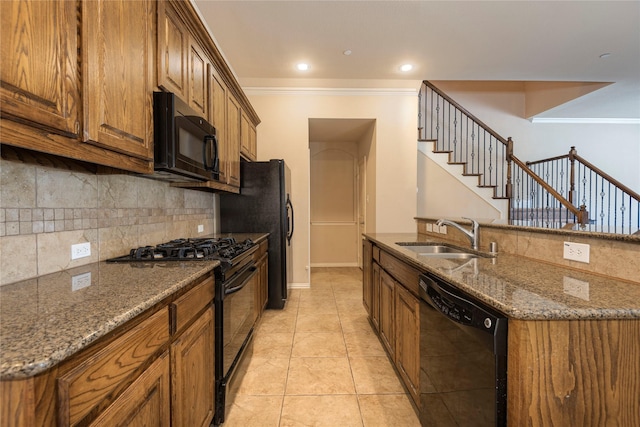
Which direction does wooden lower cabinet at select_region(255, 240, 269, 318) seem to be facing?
to the viewer's right

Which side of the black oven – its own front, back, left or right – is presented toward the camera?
right

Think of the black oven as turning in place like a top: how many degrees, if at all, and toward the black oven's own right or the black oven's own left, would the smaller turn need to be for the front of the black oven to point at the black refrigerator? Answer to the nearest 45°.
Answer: approximately 90° to the black oven's own left

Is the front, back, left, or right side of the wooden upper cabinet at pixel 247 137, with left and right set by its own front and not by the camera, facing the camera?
right

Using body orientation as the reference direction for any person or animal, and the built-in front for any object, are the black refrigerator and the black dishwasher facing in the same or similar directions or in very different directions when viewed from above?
very different directions

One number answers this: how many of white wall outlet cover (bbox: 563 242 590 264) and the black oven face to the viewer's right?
1

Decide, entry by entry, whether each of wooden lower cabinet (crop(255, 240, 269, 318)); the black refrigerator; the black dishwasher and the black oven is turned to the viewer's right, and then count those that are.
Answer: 3

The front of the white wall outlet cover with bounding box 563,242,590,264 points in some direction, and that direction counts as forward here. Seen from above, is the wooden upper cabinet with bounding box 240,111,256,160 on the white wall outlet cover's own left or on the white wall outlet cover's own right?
on the white wall outlet cover's own right

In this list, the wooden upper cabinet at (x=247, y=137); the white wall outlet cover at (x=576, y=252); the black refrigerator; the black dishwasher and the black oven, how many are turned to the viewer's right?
3

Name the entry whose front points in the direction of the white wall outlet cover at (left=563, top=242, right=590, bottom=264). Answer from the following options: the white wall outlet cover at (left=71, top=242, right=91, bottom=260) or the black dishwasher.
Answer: the white wall outlet cover at (left=71, top=242, right=91, bottom=260)

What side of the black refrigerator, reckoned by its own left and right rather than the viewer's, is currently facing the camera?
right
